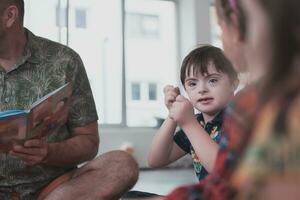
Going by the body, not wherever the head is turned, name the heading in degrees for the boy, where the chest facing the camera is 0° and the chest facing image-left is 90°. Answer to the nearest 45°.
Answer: approximately 45°

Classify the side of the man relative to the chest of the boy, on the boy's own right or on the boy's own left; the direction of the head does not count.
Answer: on the boy's own right
